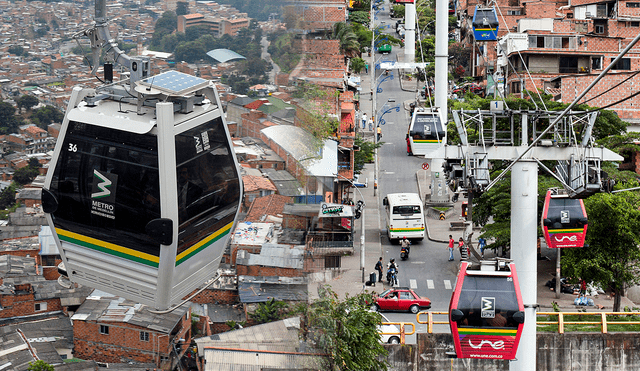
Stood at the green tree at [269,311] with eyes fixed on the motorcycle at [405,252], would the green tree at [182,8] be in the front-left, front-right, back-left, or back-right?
front-left

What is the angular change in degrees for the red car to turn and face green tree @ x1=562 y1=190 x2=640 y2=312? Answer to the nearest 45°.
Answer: approximately 180°

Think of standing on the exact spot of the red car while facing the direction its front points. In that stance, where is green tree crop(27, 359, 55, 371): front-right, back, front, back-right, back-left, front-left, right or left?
front

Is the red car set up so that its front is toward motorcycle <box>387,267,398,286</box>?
no

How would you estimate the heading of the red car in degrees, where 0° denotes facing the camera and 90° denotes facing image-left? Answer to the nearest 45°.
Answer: approximately 90°

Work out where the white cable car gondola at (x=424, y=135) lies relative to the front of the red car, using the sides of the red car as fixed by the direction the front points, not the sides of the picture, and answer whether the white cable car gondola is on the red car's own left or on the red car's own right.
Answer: on the red car's own right

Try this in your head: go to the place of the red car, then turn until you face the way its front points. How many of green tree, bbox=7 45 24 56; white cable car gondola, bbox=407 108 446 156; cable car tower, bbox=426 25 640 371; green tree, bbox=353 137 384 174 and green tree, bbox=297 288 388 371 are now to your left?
2

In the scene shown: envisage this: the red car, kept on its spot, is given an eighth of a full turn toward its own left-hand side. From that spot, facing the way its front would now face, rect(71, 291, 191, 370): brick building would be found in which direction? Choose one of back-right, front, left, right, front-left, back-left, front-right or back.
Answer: front

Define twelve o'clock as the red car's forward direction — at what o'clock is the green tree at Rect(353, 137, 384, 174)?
The green tree is roughly at 3 o'clock from the red car.

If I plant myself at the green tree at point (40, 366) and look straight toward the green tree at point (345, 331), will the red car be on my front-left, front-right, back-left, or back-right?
front-left
